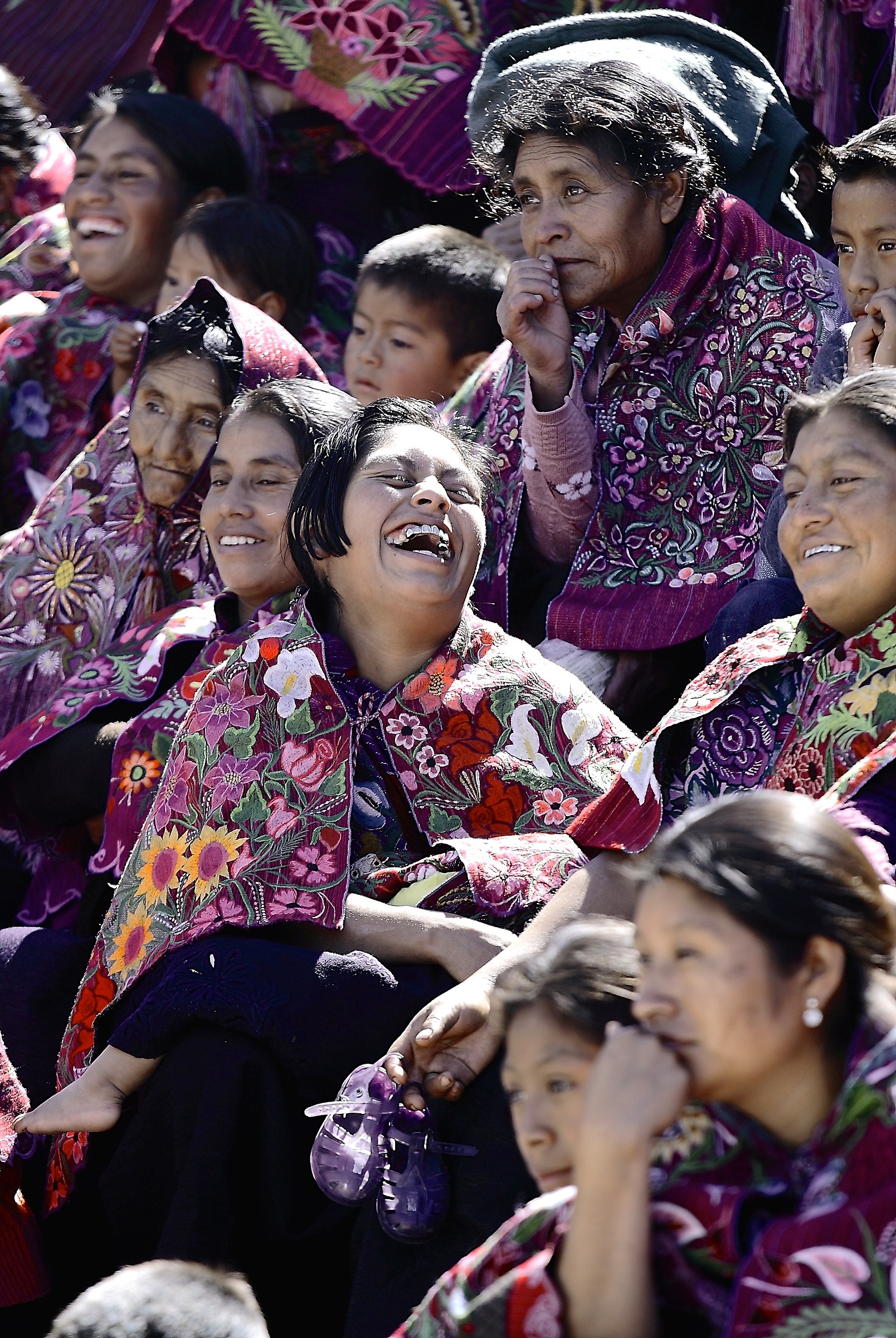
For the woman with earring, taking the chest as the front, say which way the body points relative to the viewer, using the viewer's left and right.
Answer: facing the viewer and to the left of the viewer

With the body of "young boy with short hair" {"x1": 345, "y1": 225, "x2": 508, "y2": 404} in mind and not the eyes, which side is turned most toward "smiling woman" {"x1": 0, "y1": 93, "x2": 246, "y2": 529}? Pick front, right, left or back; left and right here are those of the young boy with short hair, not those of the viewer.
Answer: right

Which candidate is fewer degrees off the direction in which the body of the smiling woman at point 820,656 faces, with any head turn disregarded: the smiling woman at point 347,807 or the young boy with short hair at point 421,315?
the smiling woman

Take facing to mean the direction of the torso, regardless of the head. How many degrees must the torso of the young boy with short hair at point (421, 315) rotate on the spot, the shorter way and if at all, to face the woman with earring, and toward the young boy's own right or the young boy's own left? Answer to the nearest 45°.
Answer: approximately 45° to the young boy's own left

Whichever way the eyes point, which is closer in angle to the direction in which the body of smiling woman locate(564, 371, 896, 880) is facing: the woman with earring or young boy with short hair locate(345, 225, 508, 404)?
the woman with earring

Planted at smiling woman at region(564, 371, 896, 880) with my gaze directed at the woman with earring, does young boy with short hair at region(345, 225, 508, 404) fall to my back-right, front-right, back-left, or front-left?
back-right

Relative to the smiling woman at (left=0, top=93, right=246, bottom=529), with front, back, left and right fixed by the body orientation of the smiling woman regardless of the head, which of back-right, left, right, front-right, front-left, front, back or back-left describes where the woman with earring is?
front-left

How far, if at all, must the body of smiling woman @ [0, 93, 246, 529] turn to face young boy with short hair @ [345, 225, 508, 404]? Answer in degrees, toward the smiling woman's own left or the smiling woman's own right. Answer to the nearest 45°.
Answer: approximately 90° to the smiling woman's own left

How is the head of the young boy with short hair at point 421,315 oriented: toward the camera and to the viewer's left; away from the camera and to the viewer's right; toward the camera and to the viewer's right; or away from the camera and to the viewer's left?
toward the camera and to the viewer's left

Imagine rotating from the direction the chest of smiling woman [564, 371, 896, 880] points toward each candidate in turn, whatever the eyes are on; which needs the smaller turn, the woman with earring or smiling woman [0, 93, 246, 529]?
the woman with earring
